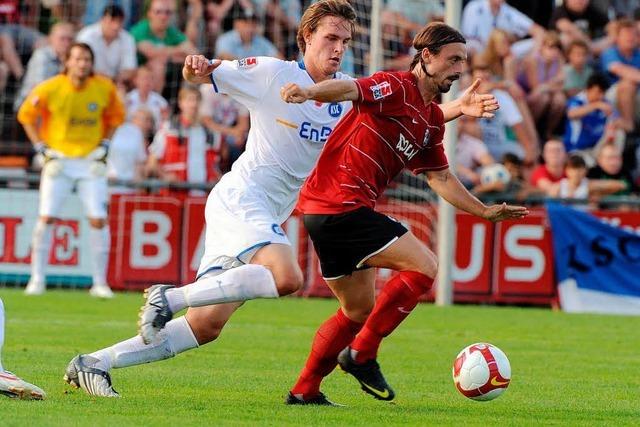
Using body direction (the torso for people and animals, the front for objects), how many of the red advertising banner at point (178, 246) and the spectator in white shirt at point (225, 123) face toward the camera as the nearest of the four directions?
2

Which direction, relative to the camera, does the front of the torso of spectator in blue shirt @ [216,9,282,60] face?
toward the camera

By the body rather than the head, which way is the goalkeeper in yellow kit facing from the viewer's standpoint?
toward the camera

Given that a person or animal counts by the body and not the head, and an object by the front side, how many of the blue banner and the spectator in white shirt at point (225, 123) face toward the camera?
2

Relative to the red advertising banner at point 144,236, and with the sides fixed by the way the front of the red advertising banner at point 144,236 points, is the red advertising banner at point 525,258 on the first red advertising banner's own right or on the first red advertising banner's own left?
on the first red advertising banner's own left

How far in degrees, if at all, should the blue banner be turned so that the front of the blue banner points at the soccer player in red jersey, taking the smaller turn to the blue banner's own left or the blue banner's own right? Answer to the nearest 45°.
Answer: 0° — it already faces them

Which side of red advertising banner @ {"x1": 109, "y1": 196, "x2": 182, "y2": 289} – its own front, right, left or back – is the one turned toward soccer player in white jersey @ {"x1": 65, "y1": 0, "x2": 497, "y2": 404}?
front

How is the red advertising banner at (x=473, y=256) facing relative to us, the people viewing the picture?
facing the viewer

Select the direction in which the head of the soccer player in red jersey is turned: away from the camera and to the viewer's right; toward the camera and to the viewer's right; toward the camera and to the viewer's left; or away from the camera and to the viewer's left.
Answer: toward the camera and to the viewer's right

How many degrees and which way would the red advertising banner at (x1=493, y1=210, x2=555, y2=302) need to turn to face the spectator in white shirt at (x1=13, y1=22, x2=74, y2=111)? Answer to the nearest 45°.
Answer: approximately 90° to its right
